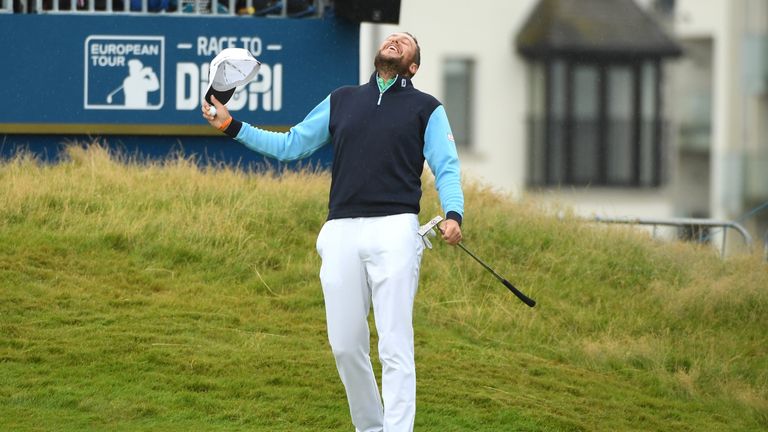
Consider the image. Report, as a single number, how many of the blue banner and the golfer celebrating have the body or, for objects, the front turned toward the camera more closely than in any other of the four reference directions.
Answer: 2

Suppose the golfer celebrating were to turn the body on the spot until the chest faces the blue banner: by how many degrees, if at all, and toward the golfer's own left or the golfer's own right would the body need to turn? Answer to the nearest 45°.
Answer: approximately 180°

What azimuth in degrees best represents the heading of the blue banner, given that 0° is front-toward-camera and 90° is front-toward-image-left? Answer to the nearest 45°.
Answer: approximately 0°

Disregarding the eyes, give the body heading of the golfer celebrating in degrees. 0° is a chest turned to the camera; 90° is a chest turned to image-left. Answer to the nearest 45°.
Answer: approximately 0°

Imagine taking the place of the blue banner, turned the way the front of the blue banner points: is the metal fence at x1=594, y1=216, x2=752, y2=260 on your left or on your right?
on your left
